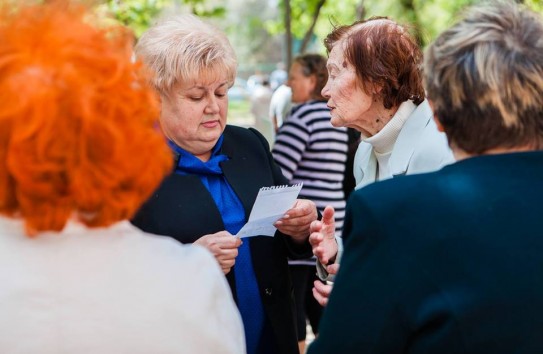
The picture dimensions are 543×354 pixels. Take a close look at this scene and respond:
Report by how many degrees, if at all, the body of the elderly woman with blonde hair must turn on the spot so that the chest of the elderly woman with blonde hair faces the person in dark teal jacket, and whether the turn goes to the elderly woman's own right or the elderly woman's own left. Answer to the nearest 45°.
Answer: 0° — they already face them

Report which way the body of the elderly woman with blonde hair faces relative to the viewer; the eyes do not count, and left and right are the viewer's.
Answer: facing the viewer and to the right of the viewer

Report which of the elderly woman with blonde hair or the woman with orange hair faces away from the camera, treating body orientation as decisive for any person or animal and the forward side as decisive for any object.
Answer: the woman with orange hair

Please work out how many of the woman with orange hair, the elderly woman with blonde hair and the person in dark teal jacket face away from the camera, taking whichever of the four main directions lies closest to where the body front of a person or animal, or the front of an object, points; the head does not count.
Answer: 2

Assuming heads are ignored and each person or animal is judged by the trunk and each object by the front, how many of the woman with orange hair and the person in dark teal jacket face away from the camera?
2

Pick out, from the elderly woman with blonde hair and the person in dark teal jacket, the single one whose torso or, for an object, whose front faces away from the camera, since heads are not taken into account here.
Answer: the person in dark teal jacket

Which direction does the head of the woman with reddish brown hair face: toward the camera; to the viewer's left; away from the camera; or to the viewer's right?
to the viewer's left

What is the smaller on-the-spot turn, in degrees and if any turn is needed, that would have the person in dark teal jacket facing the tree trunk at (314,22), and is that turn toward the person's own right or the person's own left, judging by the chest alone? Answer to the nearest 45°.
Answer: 0° — they already face it

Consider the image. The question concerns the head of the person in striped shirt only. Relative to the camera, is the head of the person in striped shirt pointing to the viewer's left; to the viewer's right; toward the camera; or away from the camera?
to the viewer's left

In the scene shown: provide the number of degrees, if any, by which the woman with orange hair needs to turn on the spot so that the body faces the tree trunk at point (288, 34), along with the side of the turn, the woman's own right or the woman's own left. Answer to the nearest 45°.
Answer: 0° — they already face it

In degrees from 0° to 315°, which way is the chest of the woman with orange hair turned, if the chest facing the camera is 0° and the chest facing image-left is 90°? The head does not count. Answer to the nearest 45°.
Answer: approximately 180°

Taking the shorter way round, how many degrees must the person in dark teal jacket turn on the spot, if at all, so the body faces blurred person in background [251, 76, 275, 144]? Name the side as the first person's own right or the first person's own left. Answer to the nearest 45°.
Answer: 0° — they already face them

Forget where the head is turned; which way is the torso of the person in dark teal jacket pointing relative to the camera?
away from the camera

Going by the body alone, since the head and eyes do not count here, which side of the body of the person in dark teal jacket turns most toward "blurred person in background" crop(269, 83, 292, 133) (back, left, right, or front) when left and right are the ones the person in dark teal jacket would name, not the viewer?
front

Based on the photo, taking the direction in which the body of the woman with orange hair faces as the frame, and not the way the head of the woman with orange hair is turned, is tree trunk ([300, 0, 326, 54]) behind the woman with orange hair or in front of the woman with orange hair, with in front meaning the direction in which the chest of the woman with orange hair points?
in front

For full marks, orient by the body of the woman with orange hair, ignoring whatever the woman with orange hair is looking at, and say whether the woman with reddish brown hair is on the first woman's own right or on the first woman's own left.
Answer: on the first woman's own right

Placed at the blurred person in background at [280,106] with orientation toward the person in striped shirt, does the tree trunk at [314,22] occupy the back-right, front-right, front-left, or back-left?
back-left
